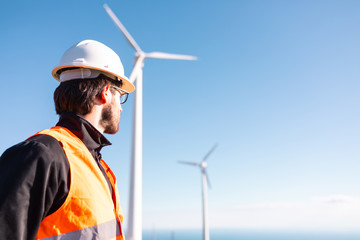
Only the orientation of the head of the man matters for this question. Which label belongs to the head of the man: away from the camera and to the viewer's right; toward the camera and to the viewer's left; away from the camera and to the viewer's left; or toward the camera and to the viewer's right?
away from the camera and to the viewer's right

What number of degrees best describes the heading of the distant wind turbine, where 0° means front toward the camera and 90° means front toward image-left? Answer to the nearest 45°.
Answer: approximately 0°

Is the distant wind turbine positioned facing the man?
yes

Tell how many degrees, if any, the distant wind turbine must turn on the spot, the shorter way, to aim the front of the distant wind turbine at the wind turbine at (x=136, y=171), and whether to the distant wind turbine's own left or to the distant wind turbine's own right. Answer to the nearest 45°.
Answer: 0° — it already faces it
